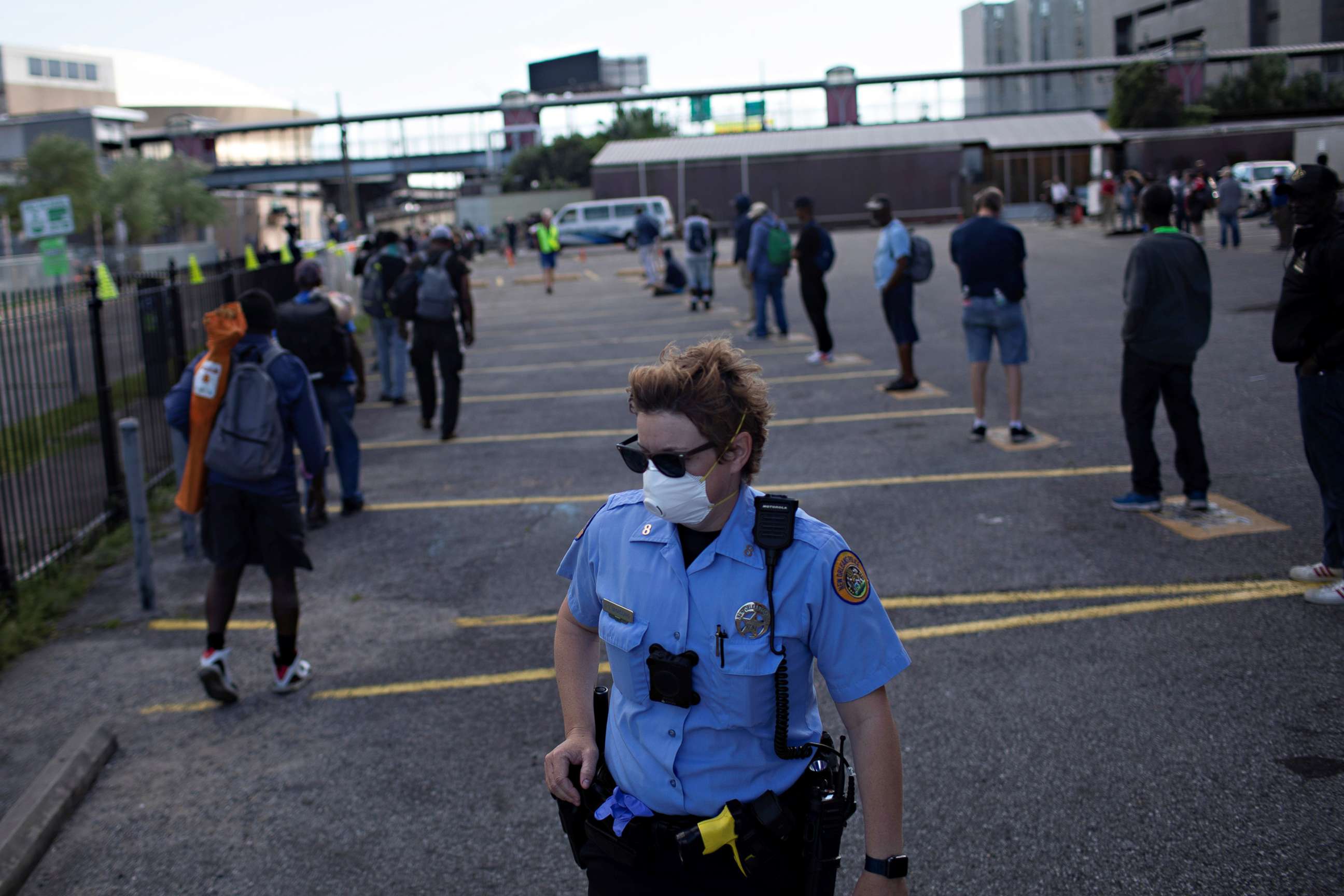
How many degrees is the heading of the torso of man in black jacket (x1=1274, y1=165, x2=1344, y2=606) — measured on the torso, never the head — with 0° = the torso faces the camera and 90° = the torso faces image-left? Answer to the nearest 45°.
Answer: approximately 90°

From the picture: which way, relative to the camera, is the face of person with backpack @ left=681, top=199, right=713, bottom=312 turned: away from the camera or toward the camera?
away from the camera

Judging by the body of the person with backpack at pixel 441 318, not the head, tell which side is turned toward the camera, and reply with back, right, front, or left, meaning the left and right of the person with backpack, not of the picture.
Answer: back

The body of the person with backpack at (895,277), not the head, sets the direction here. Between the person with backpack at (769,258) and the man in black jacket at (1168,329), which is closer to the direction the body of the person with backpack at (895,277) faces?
the person with backpack

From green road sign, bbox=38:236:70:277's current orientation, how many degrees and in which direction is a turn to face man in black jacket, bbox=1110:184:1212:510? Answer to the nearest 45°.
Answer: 0° — it already faces them

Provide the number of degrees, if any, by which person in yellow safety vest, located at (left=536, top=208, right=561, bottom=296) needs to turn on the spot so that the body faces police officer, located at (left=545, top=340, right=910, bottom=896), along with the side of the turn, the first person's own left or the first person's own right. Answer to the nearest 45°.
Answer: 0° — they already face them

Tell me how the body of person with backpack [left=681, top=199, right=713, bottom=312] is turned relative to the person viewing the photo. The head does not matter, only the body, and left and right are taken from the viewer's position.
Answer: facing away from the viewer
